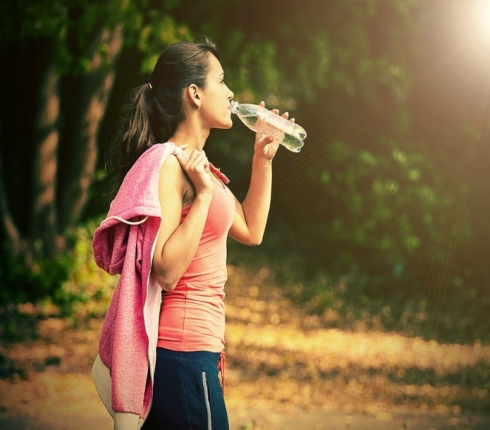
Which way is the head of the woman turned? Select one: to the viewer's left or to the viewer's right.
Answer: to the viewer's right

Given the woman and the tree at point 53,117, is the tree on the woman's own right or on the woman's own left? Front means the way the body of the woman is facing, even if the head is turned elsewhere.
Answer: on the woman's own left

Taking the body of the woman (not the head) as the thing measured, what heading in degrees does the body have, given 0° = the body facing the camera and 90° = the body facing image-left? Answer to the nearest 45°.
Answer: approximately 270°
